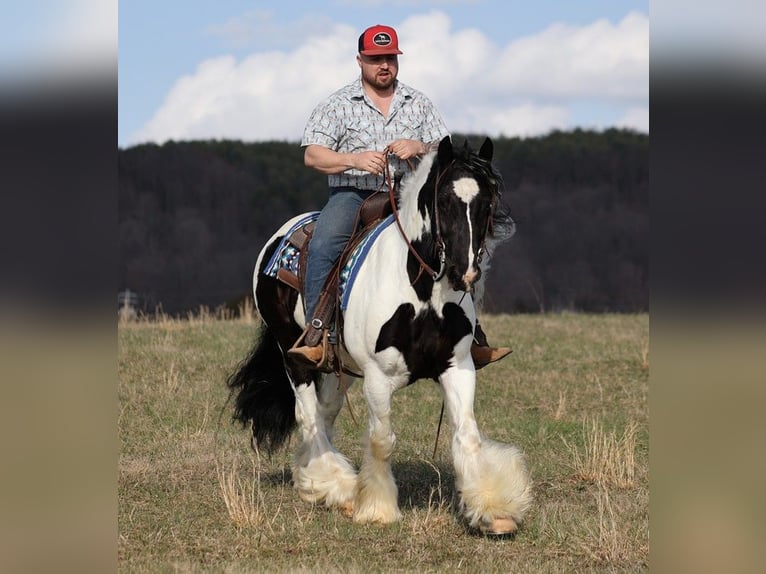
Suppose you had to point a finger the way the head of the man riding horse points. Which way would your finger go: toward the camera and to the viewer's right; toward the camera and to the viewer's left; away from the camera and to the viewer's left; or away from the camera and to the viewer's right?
toward the camera and to the viewer's right

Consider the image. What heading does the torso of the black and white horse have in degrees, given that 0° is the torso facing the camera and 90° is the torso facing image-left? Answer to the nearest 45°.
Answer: approximately 315°

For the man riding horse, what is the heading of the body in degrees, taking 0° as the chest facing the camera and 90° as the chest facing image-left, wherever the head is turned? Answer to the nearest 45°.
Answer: approximately 0°
